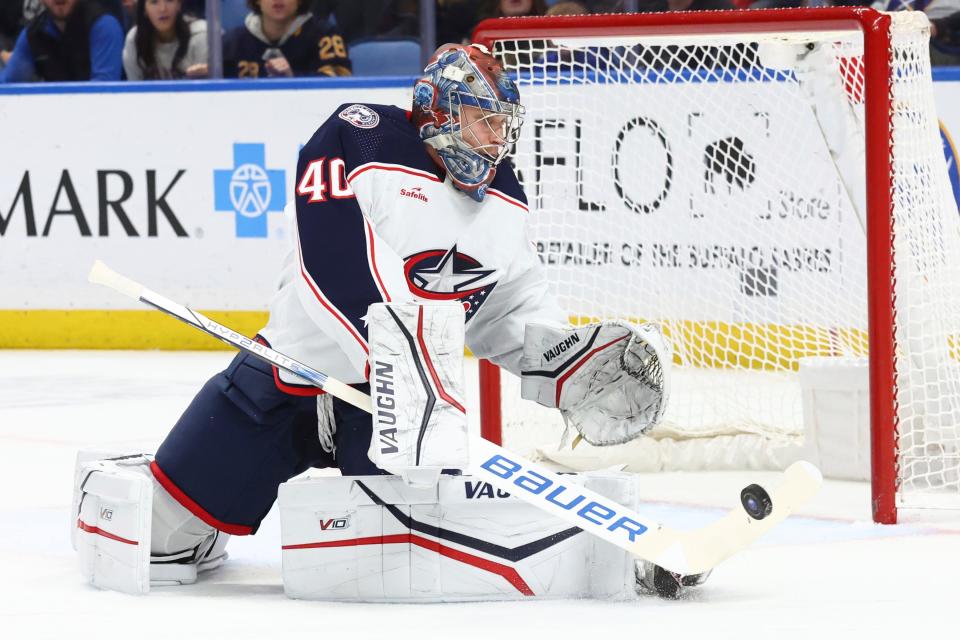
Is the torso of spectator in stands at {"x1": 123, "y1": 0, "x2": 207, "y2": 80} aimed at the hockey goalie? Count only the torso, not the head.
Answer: yes

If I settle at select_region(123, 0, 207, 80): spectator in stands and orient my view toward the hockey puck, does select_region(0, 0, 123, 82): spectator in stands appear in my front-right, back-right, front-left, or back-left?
back-right

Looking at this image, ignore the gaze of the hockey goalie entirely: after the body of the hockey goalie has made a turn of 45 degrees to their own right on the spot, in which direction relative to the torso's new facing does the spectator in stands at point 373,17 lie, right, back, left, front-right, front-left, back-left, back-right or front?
back

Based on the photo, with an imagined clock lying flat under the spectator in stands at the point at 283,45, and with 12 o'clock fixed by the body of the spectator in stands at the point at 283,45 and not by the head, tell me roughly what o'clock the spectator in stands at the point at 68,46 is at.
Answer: the spectator in stands at the point at 68,46 is roughly at 4 o'clock from the spectator in stands at the point at 283,45.

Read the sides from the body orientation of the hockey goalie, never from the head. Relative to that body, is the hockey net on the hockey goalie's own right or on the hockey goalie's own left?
on the hockey goalie's own left

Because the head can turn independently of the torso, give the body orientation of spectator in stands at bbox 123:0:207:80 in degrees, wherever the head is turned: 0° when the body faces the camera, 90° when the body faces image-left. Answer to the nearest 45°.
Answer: approximately 0°

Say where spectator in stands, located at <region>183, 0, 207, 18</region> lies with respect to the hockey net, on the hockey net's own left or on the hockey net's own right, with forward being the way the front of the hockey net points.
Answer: on the hockey net's own right

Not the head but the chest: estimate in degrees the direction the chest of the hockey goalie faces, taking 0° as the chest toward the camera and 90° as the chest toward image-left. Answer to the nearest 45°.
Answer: approximately 315°

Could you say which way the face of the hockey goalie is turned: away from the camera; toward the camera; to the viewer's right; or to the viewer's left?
to the viewer's right

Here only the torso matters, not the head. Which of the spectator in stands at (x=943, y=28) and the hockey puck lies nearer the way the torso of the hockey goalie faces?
the hockey puck
